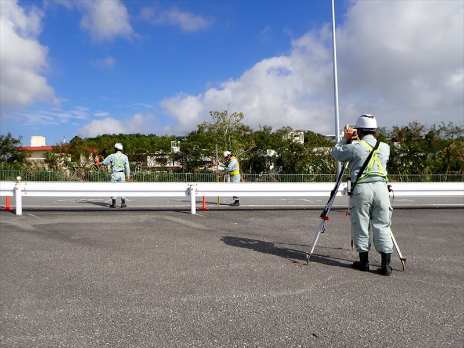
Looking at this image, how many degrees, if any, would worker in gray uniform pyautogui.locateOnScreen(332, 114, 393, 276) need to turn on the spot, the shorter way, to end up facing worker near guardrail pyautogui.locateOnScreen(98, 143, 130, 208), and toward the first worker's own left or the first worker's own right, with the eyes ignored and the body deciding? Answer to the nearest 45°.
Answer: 0° — they already face them

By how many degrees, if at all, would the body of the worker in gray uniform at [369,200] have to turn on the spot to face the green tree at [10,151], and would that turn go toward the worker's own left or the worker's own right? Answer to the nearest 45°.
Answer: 0° — they already face it

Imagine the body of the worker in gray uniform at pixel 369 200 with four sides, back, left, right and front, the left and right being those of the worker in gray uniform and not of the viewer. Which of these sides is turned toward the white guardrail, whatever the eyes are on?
front

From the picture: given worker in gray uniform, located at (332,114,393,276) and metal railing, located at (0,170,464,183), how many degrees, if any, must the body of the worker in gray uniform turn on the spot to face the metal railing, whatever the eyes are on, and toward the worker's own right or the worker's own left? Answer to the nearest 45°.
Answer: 0° — they already face it

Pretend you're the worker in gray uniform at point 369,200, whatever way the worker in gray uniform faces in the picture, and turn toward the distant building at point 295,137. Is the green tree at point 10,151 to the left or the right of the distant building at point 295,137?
left

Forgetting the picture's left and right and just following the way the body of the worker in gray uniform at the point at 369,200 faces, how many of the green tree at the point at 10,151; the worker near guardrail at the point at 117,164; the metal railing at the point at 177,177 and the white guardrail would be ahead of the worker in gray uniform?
4

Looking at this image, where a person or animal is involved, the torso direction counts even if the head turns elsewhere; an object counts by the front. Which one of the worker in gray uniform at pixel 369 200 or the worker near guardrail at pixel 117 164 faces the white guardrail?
the worker in gray uniform

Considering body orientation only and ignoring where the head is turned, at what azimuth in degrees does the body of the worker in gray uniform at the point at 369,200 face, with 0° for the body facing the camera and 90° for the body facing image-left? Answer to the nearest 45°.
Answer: approximately 135°
